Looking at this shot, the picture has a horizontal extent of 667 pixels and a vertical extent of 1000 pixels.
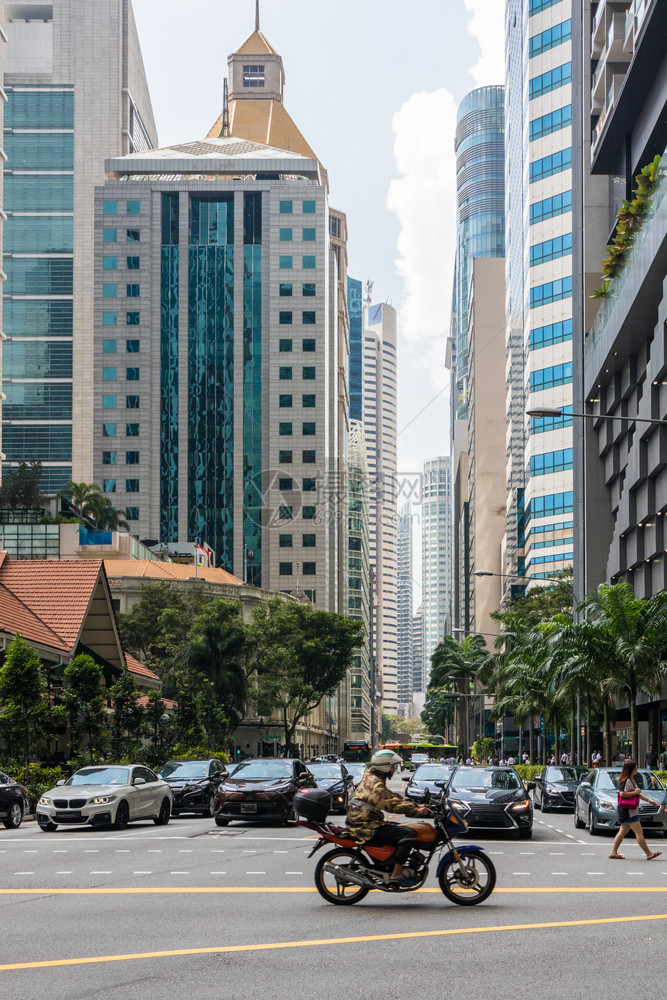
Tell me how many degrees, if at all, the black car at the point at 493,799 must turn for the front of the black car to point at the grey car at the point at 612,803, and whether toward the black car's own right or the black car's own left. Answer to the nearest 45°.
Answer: approximately 135° to the black car's own left

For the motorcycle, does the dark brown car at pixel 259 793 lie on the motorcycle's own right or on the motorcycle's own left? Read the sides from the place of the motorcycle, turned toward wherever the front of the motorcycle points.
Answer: on the motorcycle's own left

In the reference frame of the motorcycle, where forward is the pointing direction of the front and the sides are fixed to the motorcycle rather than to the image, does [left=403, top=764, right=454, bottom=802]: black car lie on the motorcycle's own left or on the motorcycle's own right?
on the motorcycle's own left

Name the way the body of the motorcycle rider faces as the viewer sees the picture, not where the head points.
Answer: to the viewer's right

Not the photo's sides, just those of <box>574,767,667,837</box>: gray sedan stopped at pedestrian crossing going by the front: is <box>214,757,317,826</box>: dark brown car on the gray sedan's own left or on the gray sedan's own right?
on the gray sedan's own right

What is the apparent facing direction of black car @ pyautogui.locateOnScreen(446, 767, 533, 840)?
toward the camera

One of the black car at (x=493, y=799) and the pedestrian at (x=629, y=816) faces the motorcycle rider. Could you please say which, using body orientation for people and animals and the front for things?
the black car

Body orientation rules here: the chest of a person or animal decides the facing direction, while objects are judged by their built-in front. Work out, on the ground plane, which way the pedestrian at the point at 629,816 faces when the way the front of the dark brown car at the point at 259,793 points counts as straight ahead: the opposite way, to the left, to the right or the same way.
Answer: to the left

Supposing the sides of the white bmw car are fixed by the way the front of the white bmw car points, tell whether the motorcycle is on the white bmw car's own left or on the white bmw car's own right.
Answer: on the white bmw car's own left

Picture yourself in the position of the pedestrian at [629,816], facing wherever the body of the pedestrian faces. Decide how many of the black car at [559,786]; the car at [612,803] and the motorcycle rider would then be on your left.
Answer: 2

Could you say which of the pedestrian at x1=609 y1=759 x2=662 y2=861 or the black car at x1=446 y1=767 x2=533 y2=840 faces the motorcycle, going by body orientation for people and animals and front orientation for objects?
the black car

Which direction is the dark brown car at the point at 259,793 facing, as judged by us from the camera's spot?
facing the viewer

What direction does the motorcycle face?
to the viewer's right

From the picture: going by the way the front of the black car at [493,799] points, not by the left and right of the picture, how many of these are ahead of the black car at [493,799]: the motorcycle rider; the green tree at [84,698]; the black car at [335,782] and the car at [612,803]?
1

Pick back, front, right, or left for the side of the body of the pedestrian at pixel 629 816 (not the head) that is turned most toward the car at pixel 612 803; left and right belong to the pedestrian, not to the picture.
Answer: left
